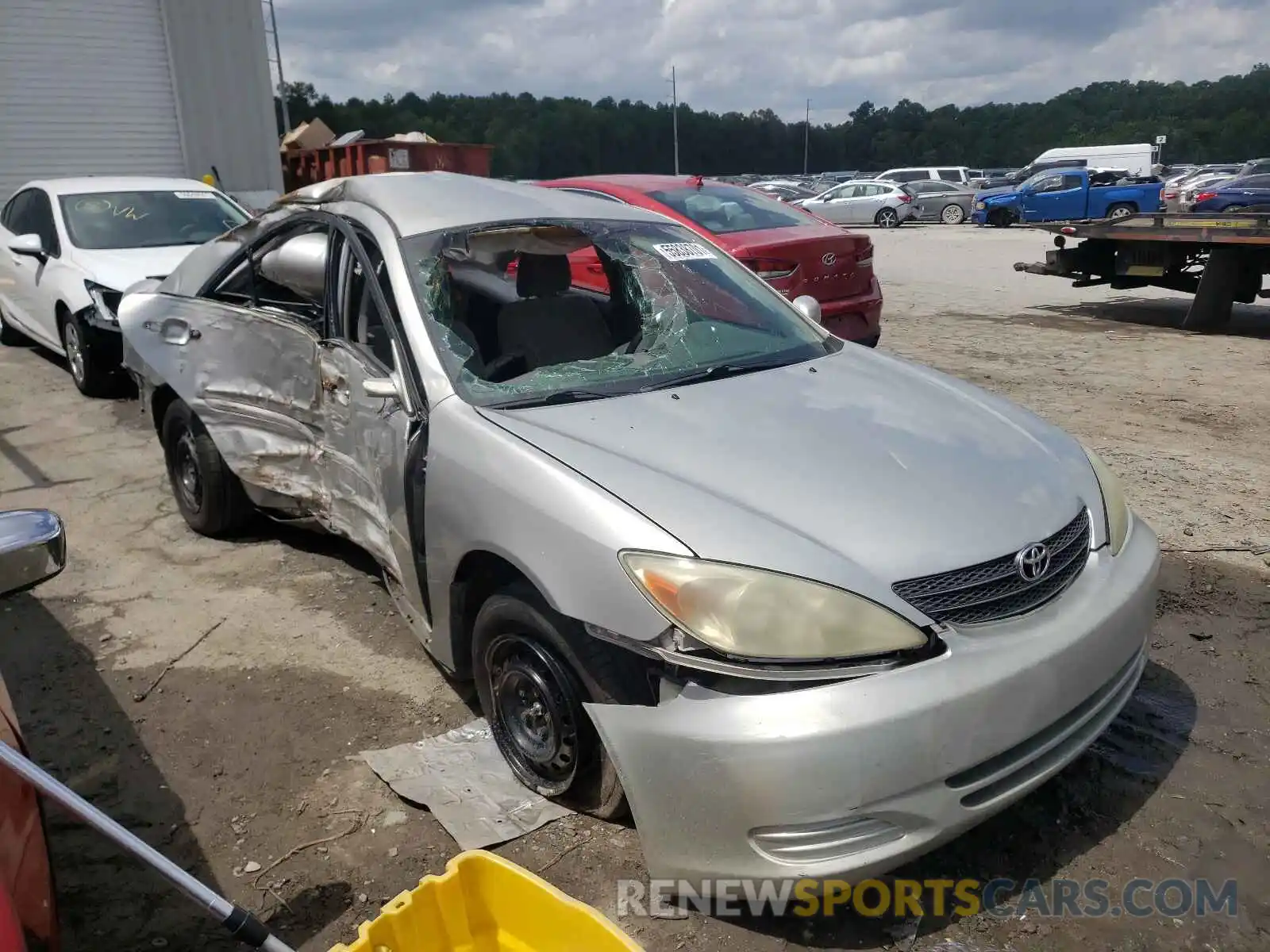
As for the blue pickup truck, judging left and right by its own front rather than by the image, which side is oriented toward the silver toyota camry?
left

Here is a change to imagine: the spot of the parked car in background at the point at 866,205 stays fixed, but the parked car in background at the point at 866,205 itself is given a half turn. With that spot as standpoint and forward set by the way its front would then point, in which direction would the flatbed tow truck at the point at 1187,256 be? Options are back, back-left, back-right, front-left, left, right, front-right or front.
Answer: right

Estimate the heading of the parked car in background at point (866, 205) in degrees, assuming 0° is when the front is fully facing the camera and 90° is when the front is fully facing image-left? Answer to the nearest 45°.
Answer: approximately 90°

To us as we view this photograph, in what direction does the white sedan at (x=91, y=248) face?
facing the viewer and to the right of the viewer

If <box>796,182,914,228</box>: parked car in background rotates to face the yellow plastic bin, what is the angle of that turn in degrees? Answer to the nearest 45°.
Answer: approximately 90° to its left

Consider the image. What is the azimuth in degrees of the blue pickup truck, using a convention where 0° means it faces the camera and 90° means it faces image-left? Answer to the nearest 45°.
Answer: approximately 90°

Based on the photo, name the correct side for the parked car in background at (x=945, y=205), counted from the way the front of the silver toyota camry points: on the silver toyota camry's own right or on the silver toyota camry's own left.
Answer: on the silver toyota camry's own left

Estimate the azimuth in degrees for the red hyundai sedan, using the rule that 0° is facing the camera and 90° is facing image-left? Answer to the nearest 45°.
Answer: approximately 135°

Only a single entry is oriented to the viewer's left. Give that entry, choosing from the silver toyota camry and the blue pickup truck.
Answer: the blue pickup truck

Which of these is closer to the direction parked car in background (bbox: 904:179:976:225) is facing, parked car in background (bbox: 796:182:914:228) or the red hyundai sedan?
the parked car in background

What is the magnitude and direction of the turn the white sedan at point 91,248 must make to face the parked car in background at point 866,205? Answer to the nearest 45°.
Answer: approximately 90° to its left

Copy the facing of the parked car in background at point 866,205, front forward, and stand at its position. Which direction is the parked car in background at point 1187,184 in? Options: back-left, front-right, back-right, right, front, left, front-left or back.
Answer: back

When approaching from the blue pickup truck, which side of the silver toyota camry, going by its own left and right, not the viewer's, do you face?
left

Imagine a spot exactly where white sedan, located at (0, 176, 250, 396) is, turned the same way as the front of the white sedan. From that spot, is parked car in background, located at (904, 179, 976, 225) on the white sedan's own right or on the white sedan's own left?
on the white sedan's own left

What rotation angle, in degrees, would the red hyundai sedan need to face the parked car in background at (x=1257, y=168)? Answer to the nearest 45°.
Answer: approximately 90° to its right

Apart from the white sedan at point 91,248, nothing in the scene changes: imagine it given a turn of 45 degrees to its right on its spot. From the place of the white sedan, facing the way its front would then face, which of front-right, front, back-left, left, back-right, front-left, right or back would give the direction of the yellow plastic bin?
front

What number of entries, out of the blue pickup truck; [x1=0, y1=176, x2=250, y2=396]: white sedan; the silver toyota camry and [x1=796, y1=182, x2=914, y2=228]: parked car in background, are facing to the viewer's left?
2
